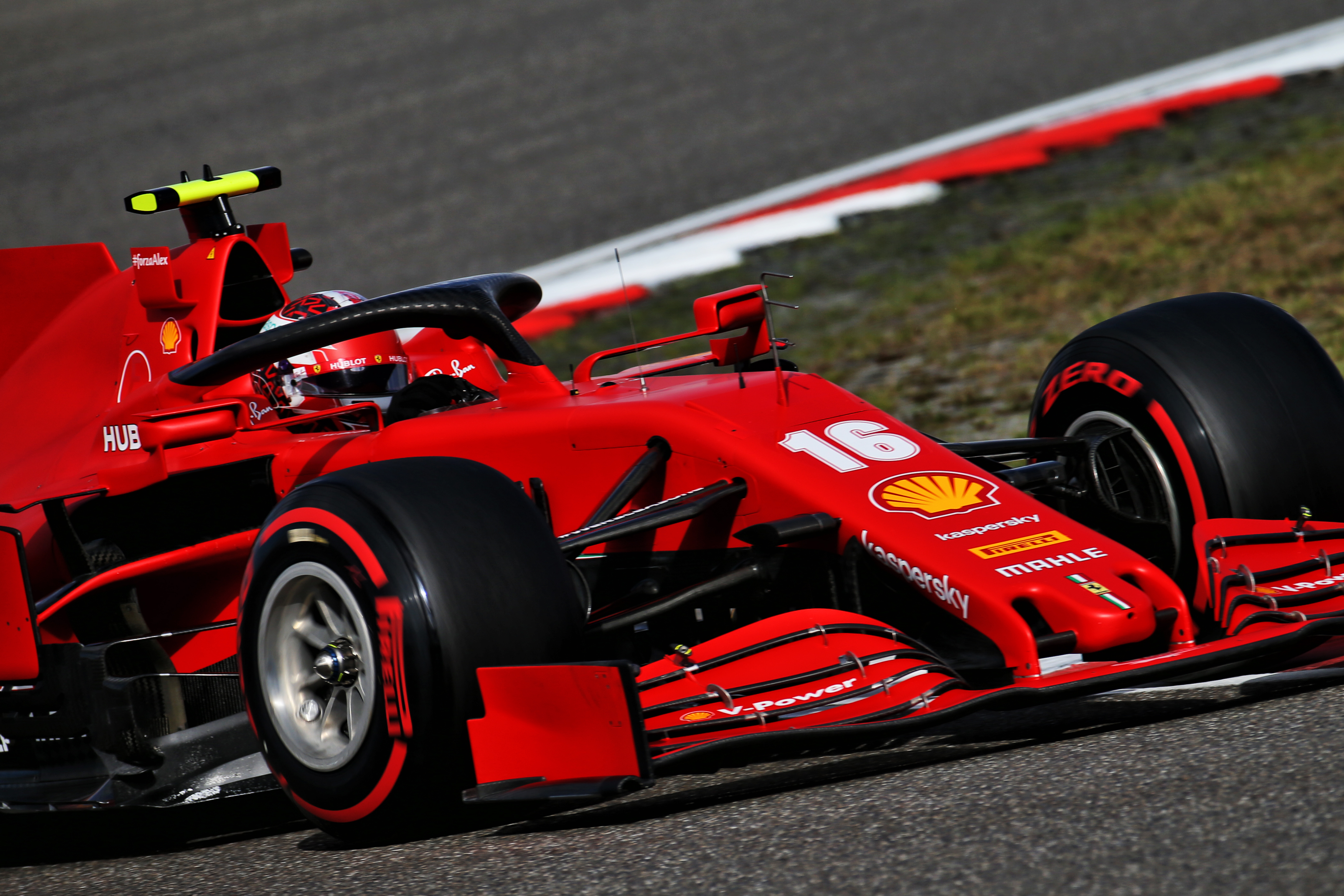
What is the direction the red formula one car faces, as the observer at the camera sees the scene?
facing the viewer and to the right of the viewer
